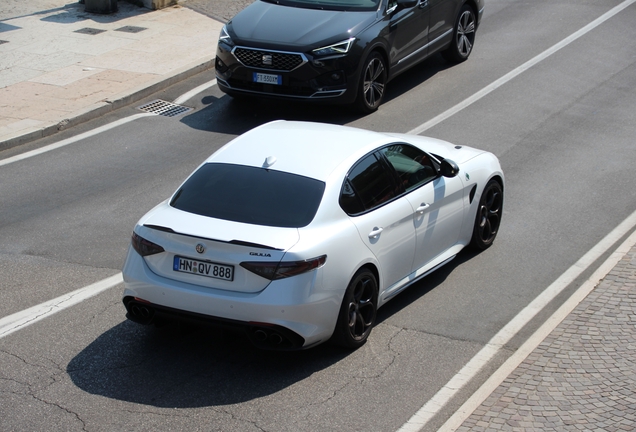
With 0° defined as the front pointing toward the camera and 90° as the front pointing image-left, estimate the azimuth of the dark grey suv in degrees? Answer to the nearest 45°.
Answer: approximately 45°

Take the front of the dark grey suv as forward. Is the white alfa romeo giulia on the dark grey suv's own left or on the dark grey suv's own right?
on the dark grey suv's own left

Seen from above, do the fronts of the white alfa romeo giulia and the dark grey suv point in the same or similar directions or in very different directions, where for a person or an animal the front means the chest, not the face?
very different directions

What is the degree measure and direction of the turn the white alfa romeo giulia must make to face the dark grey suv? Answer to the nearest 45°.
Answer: approximately 45° to its left

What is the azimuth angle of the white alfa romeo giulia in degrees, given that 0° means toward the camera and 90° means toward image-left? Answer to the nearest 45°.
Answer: approximately 225°
